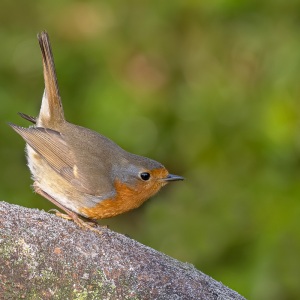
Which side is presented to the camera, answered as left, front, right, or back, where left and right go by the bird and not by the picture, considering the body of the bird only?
right
